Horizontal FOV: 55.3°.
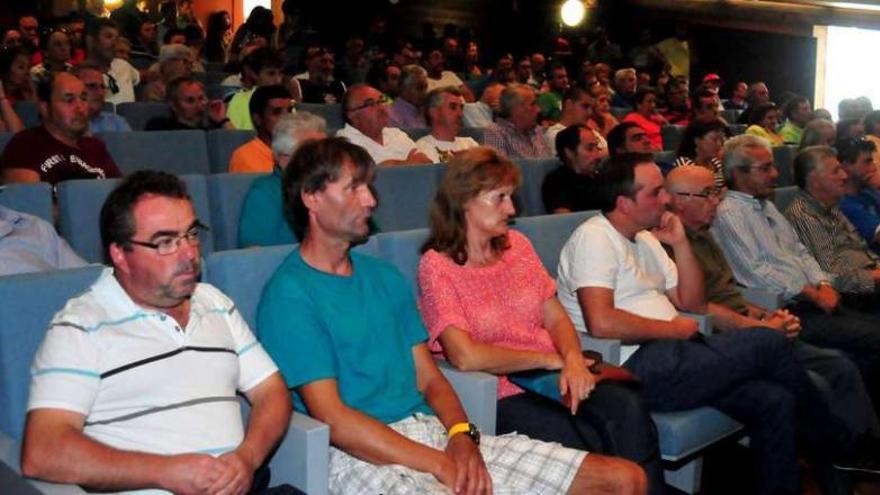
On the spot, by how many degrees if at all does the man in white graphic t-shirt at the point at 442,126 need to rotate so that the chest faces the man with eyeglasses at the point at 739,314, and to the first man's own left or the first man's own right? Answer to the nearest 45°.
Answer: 0° — they already face them

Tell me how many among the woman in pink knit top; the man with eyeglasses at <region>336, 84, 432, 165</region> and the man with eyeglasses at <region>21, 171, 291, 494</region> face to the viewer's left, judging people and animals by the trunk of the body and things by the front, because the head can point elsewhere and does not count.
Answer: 0

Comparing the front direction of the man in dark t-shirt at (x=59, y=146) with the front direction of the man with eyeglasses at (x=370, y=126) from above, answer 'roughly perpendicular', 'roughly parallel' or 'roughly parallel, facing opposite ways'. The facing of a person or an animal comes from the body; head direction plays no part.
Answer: roughly parallel

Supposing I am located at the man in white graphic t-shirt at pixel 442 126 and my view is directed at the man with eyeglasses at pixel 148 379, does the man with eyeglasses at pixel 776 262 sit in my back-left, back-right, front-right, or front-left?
front-left

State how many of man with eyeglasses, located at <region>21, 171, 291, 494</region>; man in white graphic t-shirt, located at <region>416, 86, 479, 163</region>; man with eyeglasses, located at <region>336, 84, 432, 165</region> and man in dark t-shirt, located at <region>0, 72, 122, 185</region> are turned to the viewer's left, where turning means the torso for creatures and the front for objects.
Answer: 0

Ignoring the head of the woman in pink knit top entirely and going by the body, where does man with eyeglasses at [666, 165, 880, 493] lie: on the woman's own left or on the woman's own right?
on the woman's own left
